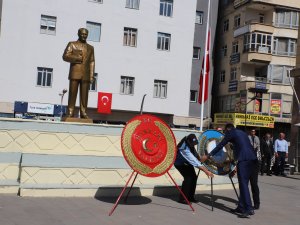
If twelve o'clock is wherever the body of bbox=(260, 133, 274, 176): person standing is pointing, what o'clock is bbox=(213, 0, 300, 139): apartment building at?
The apartment building is roughly at 6 o'clock from the person standing.

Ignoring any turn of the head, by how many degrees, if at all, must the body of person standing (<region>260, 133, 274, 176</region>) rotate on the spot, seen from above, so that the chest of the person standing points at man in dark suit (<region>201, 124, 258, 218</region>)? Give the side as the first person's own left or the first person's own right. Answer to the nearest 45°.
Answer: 0° — they already face them

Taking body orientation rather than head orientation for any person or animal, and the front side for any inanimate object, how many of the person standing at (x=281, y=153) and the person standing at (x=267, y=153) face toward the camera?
2

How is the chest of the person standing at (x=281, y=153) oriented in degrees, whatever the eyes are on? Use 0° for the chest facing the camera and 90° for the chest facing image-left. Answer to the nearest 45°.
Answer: approximately 0°

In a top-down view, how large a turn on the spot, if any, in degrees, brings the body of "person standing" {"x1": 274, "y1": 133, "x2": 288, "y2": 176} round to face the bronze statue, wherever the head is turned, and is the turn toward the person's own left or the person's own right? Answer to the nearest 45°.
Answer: approximately 45° to the person's own right

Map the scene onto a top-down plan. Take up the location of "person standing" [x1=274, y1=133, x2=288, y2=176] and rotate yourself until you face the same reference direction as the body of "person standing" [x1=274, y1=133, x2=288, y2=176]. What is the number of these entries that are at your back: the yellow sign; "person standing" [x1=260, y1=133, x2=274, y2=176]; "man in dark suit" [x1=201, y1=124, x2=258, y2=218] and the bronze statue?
1

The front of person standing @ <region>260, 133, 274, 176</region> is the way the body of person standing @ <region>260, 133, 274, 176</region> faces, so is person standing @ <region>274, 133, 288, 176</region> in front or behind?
behind

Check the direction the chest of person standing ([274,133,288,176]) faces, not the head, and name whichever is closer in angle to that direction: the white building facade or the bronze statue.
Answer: the bronze statue

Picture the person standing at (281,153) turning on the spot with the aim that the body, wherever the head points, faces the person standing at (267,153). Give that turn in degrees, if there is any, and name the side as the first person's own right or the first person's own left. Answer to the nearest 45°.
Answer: approximately 45° to the first person's own right

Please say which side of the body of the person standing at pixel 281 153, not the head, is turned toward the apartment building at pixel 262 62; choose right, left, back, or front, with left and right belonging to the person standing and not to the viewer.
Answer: back

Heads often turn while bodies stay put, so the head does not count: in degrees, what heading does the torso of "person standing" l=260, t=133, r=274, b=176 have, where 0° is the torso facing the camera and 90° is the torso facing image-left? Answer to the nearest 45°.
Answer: approximately 0°
